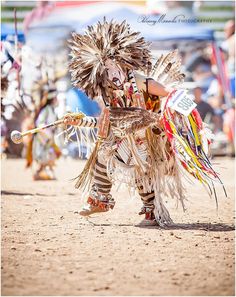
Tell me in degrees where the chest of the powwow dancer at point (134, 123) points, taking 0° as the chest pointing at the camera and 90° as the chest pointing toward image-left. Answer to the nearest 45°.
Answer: approximately 45°

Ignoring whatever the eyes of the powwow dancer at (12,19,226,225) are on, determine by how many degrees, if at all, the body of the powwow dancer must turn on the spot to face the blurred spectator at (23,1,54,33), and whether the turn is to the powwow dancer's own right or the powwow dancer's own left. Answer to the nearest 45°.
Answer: approximately 135° to the powwow dancer's own right

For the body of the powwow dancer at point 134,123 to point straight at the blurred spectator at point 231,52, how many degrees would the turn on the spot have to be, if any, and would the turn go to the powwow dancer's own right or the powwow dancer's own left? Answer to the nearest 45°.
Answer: approximately 135° to the powwow dancer's own right
